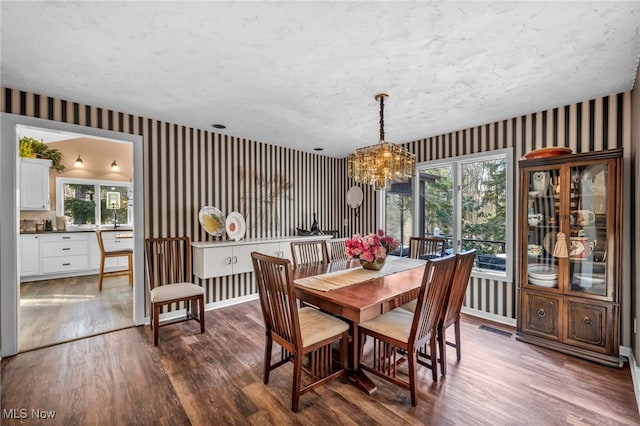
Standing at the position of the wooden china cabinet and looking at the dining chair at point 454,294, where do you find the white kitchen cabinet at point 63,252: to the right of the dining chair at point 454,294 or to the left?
right

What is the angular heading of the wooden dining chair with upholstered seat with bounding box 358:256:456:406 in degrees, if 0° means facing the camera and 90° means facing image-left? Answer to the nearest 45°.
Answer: approximately 135°

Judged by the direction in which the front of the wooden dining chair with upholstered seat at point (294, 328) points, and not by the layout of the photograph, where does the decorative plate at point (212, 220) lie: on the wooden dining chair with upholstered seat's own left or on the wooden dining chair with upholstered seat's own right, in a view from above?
on the wooden dining chair with upholstered seat's own left

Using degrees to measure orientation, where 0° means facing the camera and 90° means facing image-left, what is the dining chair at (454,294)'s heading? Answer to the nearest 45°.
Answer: approximately 135°

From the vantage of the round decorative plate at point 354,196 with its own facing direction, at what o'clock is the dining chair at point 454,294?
The dining chair is roughly at 10 o'clock from the round decorative plate.
